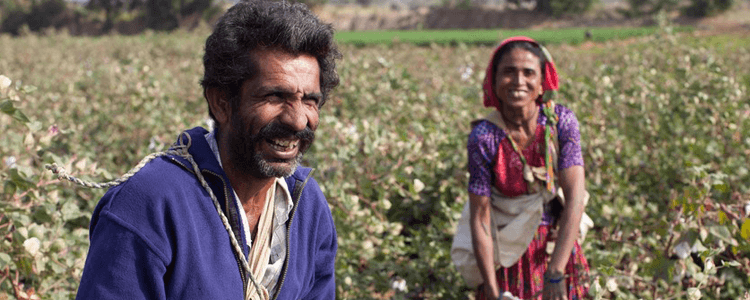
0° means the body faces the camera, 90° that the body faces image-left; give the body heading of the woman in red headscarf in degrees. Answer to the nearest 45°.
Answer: approximately 0°

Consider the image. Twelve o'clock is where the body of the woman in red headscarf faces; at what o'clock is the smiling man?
The smiling man is roughly at 1 o'clock from the woman in red headscarf.

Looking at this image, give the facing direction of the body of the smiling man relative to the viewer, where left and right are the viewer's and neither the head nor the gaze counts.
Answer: facing the viewer and to the right of the viewer

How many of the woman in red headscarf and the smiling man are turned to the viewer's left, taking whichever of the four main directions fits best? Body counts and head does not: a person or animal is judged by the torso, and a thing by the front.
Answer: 0

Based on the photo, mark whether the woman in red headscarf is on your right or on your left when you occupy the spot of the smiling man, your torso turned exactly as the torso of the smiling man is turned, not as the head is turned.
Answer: on your left
